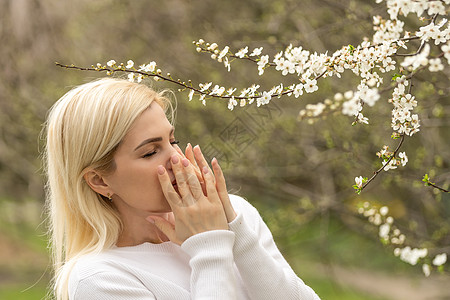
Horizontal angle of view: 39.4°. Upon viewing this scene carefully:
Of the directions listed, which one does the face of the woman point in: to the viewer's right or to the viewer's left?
to the viewer's right

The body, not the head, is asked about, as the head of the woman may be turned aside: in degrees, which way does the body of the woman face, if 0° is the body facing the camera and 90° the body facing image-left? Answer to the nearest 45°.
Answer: approximately 315°
